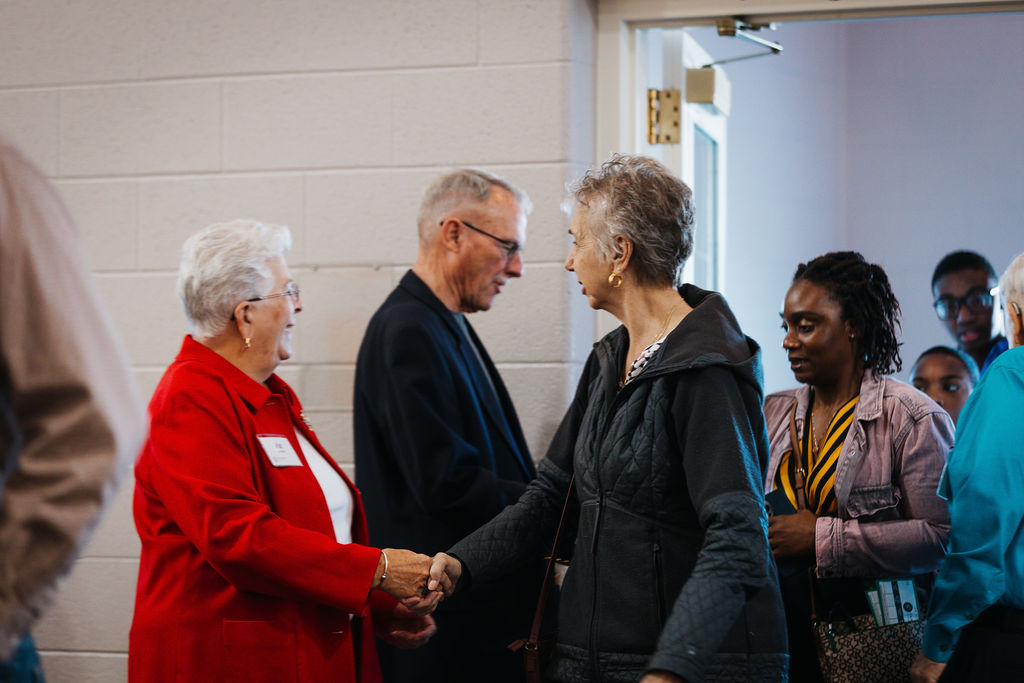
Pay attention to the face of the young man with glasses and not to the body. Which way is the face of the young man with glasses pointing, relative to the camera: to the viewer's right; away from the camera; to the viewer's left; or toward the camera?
toward the camera

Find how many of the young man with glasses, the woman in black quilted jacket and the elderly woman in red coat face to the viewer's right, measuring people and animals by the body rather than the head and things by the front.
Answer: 1

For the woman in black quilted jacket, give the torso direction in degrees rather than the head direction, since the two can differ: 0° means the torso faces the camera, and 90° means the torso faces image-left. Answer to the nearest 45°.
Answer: approximately 45°

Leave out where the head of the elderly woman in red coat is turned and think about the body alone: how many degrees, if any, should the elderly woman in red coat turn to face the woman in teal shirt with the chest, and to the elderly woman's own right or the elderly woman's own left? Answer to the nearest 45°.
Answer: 0° — they already face them

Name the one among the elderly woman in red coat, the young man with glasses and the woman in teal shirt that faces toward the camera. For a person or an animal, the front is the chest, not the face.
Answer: the young man with glasses

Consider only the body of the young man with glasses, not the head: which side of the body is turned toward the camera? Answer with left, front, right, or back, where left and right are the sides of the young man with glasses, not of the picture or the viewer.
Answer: front

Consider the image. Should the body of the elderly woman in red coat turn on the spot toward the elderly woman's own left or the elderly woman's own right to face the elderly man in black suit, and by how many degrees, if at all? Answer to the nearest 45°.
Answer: approximately 45° to the elderly woman's own left

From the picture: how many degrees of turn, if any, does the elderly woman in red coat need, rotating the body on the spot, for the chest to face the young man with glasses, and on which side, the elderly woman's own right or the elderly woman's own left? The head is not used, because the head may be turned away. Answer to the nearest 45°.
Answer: approximately 45° to the elderly woman's own left

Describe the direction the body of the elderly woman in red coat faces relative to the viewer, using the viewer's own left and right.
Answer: facing to the right of the viewer

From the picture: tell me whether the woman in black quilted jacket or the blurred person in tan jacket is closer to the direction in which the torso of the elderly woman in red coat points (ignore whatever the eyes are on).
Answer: the woman in black quilted jacket

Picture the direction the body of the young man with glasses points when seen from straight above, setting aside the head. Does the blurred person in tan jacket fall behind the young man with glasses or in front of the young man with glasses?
in front

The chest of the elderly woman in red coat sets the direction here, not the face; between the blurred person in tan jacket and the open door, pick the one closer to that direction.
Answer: the open door

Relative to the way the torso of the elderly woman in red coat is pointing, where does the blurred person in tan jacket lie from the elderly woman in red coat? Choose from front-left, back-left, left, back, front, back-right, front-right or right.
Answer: right

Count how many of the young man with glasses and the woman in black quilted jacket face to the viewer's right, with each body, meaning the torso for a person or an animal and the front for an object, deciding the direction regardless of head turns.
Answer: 0
